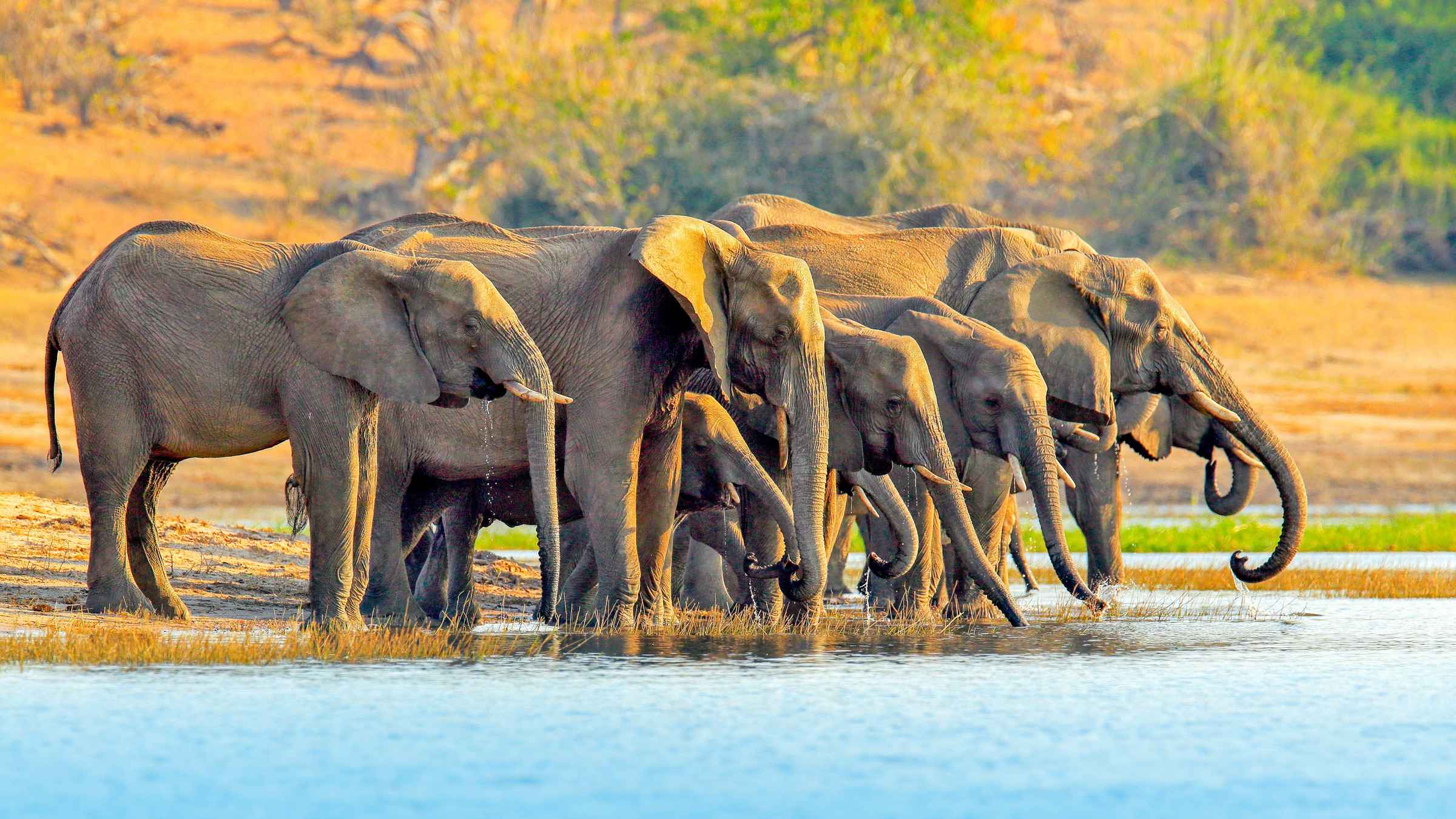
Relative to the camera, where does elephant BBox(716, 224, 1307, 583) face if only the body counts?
to the viewer's right

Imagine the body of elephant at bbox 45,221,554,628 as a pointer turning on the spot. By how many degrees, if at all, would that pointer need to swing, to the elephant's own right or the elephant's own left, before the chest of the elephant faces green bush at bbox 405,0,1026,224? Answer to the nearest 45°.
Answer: approximately 90° to the elephant's own left

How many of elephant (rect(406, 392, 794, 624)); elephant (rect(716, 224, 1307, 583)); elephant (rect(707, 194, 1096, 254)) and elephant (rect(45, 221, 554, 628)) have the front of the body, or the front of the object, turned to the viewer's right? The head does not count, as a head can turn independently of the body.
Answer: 4

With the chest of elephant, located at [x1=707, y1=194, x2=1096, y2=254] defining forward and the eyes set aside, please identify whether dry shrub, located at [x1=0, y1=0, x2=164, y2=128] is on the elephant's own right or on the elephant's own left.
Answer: on the elephant's own left

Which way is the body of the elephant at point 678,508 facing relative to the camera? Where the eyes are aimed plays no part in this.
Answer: to the viewer's right

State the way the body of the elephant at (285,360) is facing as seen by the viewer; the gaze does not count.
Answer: to the viewer's right

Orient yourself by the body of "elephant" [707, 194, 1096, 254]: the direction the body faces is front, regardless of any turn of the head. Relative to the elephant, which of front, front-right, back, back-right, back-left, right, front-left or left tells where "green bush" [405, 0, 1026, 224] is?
left

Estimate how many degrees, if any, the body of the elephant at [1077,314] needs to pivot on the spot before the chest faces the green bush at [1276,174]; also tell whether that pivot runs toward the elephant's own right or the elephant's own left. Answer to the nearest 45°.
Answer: approximately 90° to the elephant's own left

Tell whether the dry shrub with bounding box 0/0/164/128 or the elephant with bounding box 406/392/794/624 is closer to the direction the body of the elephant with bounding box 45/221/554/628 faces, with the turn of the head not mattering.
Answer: the elephant

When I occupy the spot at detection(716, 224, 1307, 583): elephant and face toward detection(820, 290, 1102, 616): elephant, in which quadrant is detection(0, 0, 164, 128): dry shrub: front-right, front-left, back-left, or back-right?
back-right

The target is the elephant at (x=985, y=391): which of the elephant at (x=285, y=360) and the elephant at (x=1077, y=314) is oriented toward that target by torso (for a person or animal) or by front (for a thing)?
the elephant at (x=285, y=360)

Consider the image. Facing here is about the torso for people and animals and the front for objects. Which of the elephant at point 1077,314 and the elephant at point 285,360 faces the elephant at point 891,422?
the elephant at point 285,360

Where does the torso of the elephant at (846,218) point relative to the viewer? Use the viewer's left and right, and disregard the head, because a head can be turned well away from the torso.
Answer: facing to the right of the viewer

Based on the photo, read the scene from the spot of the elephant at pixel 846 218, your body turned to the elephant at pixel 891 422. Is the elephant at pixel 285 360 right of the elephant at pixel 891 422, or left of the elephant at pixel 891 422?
right

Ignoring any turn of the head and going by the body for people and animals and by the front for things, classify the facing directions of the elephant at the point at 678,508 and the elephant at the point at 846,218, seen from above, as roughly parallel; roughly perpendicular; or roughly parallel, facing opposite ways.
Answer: roughly parallel

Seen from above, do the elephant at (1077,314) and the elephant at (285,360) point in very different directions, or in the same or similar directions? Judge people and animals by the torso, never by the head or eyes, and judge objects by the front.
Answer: same or similar directions
